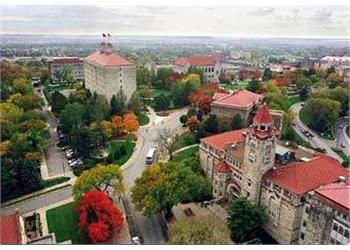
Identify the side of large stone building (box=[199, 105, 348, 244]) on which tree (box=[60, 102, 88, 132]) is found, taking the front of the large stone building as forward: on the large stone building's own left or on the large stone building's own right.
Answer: on the large stone building's own right

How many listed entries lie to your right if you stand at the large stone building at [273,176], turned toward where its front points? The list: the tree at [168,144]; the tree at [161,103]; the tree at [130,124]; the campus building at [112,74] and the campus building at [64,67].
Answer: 5

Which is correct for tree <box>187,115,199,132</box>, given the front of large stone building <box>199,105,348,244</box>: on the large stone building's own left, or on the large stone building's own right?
on the large stone building's own right

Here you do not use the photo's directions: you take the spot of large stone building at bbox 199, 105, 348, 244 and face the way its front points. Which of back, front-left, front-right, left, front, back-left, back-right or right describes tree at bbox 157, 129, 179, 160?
right

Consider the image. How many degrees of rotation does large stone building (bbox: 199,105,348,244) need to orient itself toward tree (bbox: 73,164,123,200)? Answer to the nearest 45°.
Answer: approximately 45° to its right

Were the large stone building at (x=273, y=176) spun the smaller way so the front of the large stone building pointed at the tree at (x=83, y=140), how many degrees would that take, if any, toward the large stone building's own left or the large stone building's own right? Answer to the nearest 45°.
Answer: approximately 45° to the large stone building's own right

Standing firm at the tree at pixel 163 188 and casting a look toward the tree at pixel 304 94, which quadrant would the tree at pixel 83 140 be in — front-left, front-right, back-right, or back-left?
front-left

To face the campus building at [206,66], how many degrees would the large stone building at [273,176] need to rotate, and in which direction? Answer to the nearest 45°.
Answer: approximately 135° to its right

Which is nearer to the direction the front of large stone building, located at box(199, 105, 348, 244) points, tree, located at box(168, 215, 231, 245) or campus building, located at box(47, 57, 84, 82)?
the tree

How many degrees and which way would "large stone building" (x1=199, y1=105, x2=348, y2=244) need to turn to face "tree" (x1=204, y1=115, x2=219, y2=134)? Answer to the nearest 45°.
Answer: approximately 90° to its right

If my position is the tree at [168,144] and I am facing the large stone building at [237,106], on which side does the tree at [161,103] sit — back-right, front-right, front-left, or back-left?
front-left

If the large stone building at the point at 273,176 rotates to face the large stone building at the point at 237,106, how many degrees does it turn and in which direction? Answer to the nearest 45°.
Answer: approximately 135° to its right

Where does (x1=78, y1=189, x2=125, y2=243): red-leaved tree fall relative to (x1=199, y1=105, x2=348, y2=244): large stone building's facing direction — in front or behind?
in front

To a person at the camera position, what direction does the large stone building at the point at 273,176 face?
facing the viewer and to the left of the viewer

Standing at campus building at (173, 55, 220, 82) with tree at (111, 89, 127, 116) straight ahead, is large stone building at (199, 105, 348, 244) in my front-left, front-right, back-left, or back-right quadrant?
front-left

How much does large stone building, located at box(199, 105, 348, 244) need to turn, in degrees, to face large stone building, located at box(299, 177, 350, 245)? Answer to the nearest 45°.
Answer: approximately 90° to its left

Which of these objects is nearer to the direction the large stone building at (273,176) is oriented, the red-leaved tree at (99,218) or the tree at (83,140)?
the red-leaved tree
